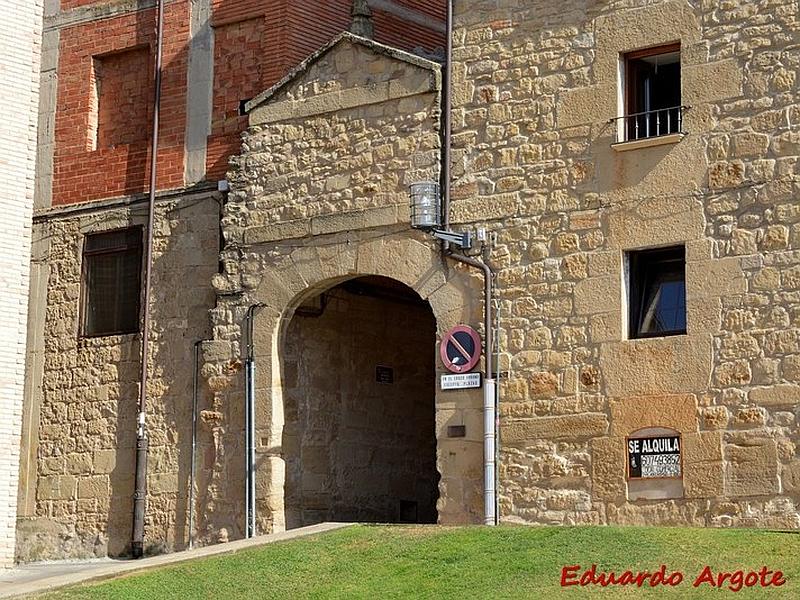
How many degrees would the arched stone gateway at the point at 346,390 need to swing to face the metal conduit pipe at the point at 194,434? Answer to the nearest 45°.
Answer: approximately 90° to its right

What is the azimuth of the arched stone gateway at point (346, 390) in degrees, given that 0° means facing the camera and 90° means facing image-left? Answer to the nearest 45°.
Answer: approximately 0°
